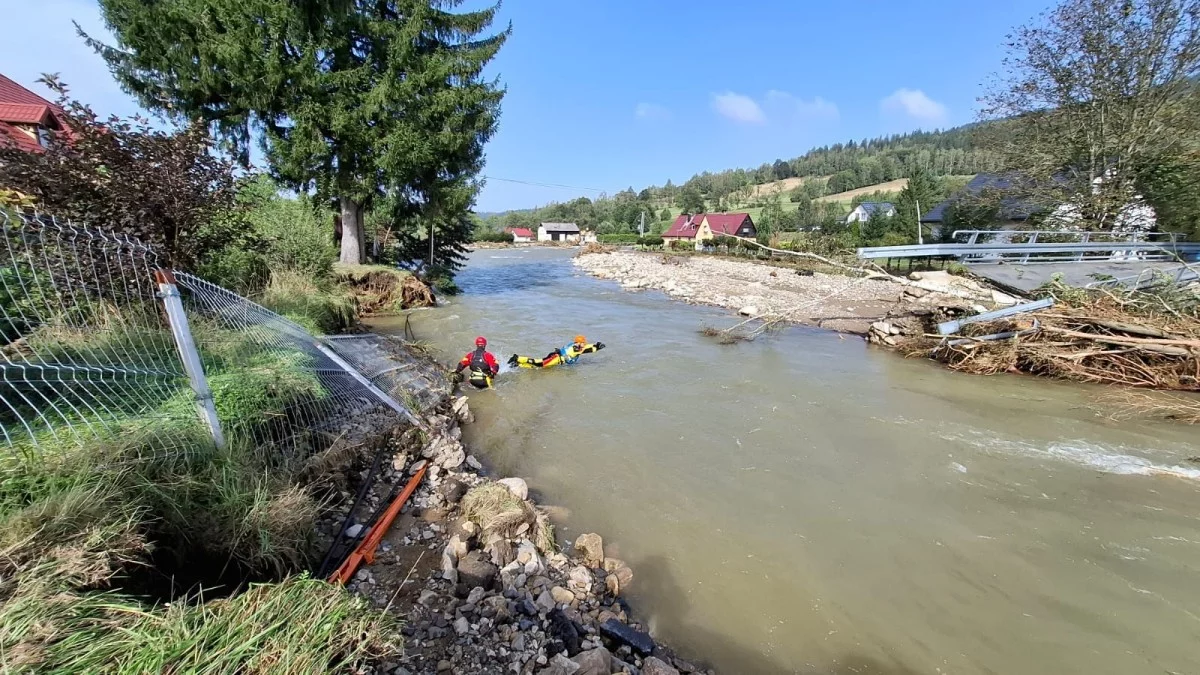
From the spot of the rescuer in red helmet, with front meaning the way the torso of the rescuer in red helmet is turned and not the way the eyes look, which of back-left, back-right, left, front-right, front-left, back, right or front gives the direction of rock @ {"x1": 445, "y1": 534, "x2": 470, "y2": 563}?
back

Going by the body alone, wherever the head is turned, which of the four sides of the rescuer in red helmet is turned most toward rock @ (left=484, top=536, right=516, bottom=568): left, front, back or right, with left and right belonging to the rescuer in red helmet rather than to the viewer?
back

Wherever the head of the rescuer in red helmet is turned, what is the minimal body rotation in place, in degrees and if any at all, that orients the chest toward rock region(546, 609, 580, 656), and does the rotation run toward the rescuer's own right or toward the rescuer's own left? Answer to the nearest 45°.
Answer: approximately 180°

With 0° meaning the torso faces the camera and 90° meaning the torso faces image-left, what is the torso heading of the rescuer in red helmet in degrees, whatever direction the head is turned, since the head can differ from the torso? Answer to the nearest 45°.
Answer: approximately 180°

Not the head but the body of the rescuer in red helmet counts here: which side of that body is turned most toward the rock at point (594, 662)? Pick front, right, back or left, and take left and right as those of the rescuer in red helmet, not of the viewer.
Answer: back

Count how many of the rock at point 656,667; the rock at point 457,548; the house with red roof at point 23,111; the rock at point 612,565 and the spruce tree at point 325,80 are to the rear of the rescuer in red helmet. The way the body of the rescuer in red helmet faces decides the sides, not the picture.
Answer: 3

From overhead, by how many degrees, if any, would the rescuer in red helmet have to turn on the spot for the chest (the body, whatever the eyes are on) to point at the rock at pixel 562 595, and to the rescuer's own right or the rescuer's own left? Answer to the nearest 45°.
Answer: approximately 180°

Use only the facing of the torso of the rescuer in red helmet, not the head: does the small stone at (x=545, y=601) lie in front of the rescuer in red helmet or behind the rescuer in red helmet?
behind

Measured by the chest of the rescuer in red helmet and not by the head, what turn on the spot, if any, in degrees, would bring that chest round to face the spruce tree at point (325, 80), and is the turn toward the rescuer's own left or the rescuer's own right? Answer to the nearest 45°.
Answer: approximately 45° to the rescuer's own left

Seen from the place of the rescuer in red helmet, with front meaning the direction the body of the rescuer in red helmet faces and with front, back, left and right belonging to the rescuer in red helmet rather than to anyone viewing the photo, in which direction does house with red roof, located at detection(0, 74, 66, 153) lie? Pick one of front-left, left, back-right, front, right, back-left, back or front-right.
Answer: front-left

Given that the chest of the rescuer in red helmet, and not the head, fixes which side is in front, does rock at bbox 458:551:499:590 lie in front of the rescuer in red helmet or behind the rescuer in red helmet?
behind

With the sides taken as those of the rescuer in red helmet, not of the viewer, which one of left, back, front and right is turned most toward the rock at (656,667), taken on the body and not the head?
back
